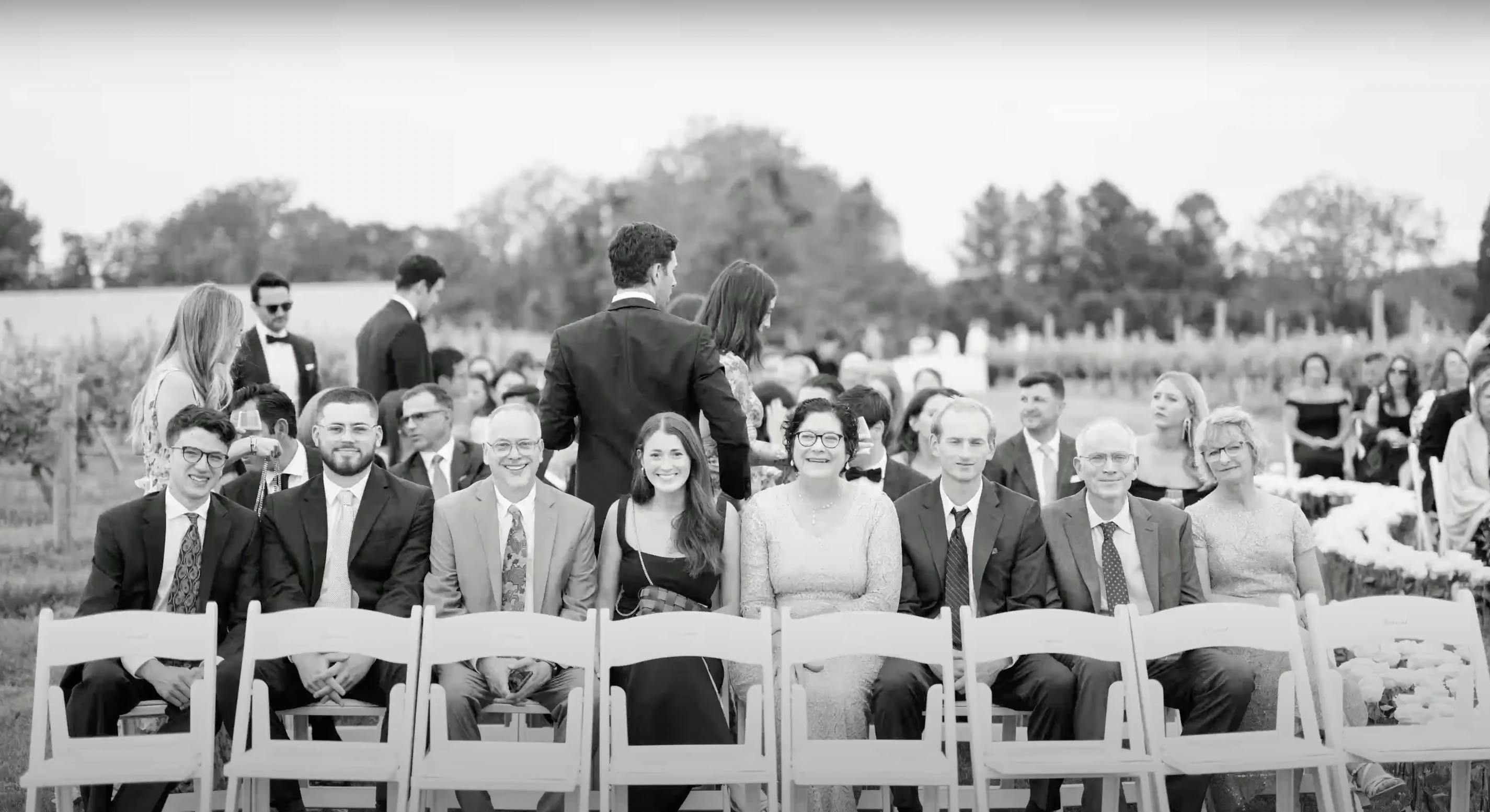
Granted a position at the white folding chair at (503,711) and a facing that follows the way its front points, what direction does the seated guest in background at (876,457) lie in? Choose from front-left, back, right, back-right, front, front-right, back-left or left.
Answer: back-left

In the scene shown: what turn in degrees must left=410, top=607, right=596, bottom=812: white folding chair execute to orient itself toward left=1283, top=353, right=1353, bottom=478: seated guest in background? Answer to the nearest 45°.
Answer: approximately 135° to its left

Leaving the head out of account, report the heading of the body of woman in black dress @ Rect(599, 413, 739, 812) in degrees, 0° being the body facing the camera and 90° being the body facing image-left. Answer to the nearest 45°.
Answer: approximately 0°

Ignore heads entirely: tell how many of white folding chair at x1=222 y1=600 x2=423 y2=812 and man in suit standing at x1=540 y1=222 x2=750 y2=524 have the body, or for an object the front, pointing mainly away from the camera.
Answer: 1

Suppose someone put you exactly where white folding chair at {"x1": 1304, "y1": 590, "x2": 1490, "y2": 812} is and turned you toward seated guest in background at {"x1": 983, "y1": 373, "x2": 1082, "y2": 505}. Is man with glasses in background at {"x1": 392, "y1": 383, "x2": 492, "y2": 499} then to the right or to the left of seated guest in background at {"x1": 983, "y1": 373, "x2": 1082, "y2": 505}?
left
